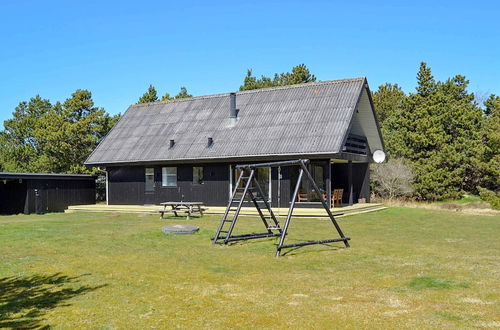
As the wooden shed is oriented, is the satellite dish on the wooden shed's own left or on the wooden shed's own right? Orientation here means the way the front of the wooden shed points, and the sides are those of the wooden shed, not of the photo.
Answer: on the wooden shed's own left

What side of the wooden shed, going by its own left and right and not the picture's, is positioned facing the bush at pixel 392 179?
left

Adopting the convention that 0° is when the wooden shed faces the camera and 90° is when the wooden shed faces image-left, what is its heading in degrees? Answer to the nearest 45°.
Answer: approximately 0°

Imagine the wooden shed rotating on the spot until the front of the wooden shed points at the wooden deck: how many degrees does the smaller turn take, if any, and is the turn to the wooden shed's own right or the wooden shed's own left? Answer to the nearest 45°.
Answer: approximately 45° to the wooden shed's own left

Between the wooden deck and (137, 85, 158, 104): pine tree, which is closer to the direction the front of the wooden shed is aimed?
the wooden deck

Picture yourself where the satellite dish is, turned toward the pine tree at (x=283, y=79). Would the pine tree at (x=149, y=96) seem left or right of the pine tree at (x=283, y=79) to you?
left

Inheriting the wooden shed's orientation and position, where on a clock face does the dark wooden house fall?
The dark wooden house is roughly at 10 o'clock from the wooden shed.

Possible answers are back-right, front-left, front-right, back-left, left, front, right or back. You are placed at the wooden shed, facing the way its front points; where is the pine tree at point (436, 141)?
left
